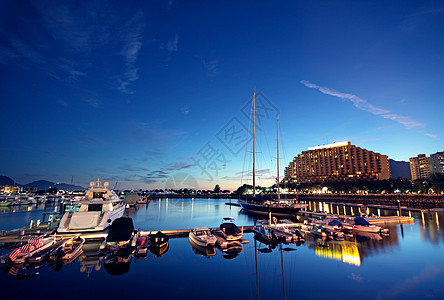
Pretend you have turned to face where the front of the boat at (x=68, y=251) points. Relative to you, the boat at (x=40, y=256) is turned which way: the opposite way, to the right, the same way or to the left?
the same way

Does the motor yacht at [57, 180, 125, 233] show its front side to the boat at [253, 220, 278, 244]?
no

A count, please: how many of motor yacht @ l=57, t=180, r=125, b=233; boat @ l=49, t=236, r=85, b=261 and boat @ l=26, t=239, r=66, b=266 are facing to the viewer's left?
0

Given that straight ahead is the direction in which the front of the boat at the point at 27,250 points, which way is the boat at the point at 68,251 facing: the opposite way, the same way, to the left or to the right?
the same way

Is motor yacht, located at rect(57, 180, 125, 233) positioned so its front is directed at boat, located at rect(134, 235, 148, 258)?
no

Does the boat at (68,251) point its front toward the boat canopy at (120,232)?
no
